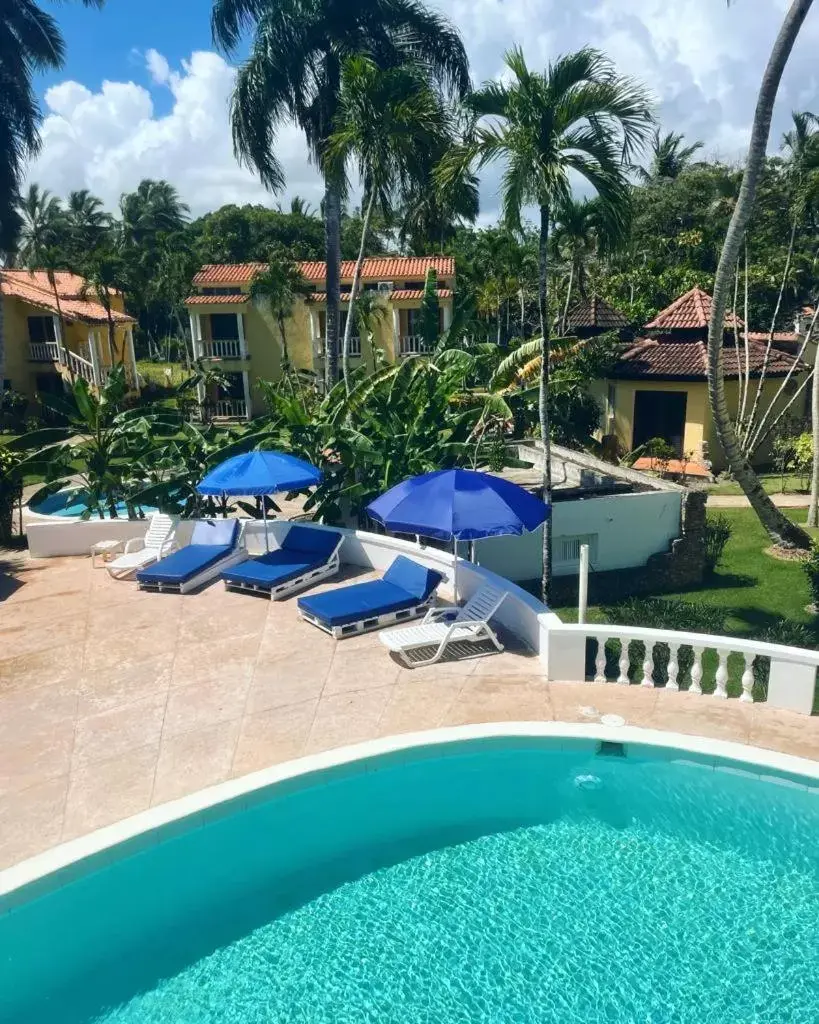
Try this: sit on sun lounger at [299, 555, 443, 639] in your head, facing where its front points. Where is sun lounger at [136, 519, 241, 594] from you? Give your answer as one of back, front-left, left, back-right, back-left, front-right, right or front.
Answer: right

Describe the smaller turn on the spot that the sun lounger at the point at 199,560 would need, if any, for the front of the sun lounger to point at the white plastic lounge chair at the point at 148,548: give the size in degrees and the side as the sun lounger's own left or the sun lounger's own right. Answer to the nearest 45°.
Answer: approximately 90° to the sun lounger's own right

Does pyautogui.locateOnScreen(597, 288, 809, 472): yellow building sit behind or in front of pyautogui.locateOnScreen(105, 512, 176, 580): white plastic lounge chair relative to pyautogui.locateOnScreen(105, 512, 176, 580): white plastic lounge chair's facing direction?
behind

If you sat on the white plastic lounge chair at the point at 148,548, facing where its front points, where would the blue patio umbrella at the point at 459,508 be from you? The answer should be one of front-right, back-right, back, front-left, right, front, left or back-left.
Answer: left

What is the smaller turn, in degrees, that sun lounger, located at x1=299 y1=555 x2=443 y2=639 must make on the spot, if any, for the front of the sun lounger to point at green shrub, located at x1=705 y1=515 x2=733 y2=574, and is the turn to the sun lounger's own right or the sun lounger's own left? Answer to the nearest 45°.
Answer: approximately 180°

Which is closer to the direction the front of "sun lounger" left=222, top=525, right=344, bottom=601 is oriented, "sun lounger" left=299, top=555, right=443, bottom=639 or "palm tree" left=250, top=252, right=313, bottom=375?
the sun lounger

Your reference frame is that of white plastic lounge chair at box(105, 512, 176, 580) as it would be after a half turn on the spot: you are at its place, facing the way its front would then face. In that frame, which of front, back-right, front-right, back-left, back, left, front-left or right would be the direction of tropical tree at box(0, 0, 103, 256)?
front-left

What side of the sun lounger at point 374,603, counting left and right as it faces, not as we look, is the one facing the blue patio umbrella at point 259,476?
right

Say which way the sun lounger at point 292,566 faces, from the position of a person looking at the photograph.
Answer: facing the viewer and to the left of the viewer

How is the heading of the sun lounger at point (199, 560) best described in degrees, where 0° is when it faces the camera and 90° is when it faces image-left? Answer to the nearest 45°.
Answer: approximately 45°

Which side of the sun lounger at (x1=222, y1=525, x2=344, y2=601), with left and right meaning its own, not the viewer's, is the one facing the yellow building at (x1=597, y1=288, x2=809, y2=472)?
back

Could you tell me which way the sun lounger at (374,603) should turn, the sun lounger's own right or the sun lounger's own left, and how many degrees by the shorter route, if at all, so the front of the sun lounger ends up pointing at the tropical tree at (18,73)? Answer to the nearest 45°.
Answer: approximately 90° to the sun lounger's own right

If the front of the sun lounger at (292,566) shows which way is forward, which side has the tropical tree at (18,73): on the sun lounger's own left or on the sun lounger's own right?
on the sun lounger's own right

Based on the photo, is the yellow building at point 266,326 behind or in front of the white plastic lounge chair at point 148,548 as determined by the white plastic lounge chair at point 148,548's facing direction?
behind

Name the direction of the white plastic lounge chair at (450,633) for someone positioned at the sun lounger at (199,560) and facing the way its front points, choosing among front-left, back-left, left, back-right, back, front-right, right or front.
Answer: left

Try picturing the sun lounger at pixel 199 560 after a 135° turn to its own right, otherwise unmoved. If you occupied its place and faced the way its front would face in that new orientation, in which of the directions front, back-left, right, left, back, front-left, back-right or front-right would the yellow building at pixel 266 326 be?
front

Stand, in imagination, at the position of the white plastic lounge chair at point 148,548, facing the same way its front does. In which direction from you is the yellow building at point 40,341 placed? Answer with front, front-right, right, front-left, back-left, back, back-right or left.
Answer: back-right

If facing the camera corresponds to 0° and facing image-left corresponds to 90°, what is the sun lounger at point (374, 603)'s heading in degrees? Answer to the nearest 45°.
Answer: approximately 45°

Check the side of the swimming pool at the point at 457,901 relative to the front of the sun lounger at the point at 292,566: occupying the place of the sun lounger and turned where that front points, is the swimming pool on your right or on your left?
on your left
